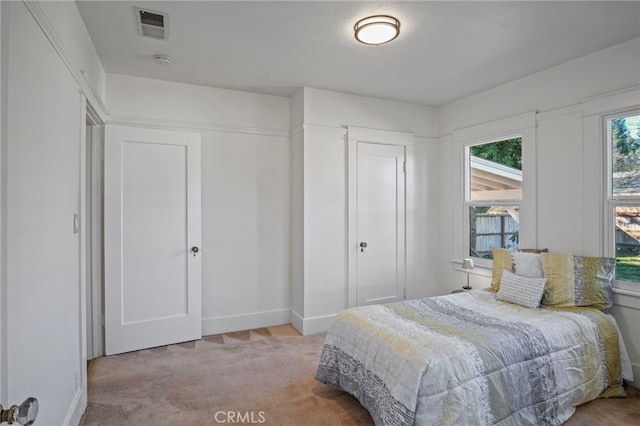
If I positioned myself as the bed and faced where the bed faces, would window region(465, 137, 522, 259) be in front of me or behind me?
behind

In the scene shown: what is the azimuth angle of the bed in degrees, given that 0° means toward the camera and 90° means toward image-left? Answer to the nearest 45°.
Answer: approximately 45°

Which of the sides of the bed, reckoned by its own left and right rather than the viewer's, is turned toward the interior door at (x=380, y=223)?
right

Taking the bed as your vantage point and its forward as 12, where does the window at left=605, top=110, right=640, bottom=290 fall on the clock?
The window is roughly at 6 o'clock from the bed.
